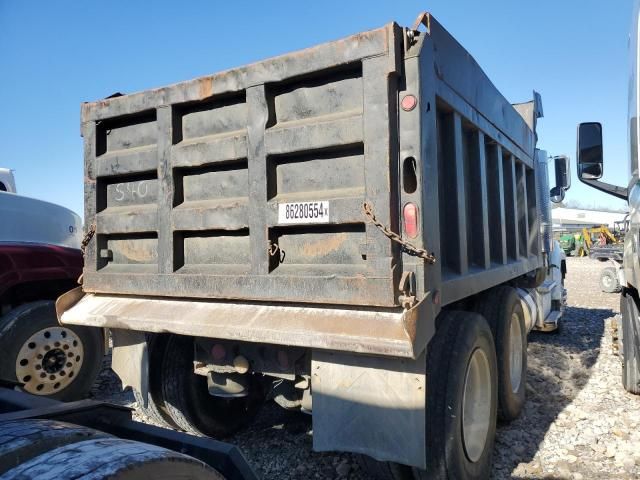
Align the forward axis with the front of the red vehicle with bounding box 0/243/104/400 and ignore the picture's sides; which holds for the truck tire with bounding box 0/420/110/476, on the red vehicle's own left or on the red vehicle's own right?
on the red vehicle's own right

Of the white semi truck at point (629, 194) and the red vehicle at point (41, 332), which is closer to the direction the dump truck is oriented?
the white semi truck

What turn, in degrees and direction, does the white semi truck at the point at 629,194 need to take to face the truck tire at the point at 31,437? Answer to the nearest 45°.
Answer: approximately 180°

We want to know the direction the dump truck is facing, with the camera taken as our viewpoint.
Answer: facing away from the viewer and to the right of the viewer

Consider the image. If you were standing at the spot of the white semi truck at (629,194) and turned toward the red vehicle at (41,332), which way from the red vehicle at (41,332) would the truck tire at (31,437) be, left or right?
left

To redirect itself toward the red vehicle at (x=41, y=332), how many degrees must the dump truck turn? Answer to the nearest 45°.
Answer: approximately 90° to its left

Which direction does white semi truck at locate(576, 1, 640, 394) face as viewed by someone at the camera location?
facing away from the viewer

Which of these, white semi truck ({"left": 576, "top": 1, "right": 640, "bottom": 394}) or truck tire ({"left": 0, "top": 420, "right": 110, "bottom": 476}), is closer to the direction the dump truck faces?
the white semi truck
